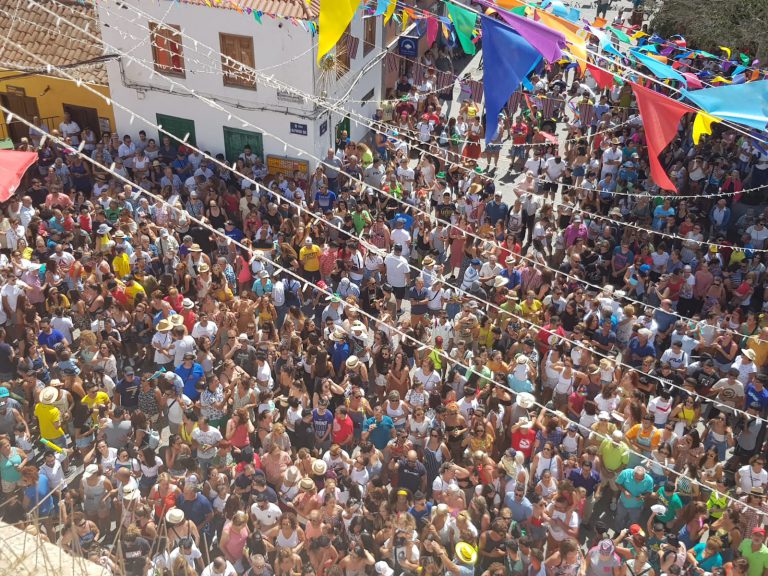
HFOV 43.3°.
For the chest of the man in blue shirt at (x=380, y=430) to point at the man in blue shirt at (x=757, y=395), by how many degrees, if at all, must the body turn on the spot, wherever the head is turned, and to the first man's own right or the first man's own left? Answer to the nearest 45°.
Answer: approximately 90° to the first man's own left

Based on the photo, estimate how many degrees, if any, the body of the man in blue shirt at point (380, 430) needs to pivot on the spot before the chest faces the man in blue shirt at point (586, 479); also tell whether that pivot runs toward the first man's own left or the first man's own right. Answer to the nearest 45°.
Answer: approximately 90° to the first man's own left

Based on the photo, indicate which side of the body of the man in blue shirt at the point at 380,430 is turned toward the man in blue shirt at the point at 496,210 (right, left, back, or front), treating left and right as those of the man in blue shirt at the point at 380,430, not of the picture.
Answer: back

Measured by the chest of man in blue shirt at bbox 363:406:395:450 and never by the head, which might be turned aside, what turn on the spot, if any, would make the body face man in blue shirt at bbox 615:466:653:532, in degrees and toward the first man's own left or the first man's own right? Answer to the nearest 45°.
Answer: approximately 90° to the first man's own left

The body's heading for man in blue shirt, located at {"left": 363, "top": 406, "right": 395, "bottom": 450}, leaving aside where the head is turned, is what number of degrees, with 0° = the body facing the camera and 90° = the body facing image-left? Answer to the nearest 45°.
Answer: approximately 0°

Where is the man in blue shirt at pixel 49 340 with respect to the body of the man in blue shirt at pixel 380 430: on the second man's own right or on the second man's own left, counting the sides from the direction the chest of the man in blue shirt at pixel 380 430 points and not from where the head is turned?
on the second man's own right

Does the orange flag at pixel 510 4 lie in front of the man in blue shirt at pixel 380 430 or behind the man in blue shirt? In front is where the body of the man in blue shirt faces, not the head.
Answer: behind

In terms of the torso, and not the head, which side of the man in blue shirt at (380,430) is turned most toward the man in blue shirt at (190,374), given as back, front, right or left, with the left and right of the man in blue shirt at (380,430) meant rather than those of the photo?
right

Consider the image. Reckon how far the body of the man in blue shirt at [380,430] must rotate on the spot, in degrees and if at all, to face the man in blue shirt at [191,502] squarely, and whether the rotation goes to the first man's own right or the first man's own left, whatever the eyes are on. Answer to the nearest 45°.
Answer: approximately 45° to the first man's own right

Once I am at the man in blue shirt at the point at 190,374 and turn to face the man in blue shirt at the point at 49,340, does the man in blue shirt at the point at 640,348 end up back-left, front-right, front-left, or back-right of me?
back-right

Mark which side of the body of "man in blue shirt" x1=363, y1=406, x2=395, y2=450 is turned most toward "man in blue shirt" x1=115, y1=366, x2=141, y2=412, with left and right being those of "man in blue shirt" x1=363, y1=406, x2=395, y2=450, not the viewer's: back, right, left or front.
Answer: right

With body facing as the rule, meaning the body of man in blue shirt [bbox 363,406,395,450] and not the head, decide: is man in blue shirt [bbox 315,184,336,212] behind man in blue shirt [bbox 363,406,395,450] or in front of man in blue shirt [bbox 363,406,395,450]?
behind
